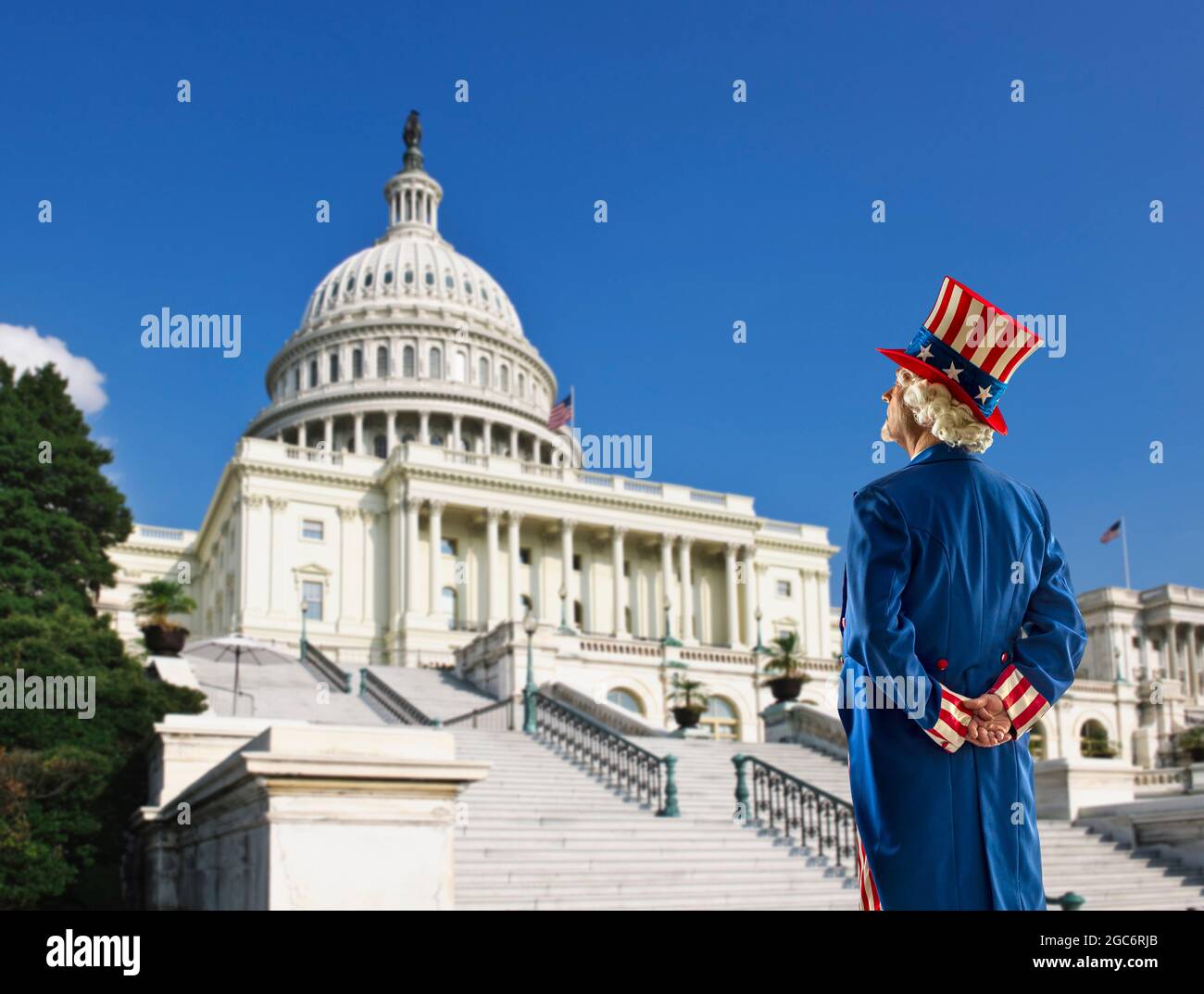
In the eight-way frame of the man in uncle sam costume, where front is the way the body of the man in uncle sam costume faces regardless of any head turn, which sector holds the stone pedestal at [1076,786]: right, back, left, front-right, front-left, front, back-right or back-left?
front-right

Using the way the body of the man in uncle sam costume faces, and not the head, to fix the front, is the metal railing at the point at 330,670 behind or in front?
in front

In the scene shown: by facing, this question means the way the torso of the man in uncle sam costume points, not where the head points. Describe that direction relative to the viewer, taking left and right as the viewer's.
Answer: facing away from the viewer and to the left of the viewer

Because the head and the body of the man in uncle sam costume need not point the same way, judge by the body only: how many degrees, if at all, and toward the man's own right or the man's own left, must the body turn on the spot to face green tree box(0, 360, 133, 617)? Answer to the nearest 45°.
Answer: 0° — they already face it

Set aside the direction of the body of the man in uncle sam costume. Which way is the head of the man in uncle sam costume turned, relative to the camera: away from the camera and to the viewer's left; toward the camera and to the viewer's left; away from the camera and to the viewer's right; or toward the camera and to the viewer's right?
away from the camera and to the viewer's left

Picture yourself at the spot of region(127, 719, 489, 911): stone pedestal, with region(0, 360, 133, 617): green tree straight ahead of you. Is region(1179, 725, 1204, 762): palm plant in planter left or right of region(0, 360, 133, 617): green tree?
right

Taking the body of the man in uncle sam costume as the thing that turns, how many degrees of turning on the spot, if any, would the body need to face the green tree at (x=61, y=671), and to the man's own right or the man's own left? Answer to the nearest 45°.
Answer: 0° — they already face it

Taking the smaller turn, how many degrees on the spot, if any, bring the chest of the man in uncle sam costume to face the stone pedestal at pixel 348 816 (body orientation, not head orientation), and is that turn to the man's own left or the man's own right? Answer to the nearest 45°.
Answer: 0° — they already face it

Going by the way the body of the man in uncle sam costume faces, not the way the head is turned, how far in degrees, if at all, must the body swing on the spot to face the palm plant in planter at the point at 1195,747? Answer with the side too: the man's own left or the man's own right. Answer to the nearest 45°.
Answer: approximately 45° to the man's own right

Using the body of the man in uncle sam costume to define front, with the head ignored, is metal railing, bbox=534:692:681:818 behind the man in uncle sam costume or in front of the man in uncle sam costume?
in front

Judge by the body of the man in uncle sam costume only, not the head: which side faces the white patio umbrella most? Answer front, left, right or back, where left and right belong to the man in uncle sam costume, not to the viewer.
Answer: front
